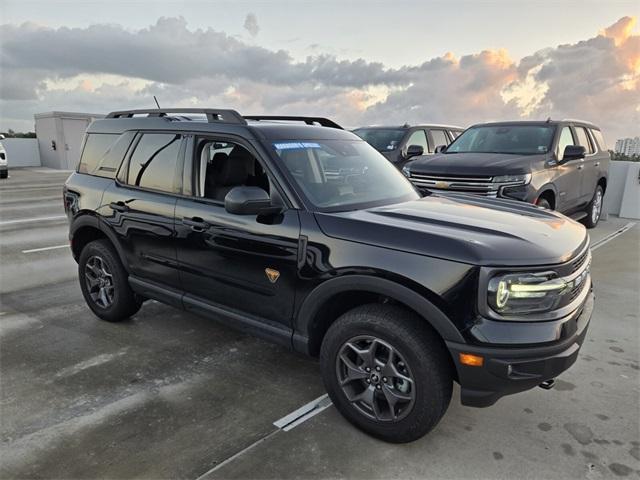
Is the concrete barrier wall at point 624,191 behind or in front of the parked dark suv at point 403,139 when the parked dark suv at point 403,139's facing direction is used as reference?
behind

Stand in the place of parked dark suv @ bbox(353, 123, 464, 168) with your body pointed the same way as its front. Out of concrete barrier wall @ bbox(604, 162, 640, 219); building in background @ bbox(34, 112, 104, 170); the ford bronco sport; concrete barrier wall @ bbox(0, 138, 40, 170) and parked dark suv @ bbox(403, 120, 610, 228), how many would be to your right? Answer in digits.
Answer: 2

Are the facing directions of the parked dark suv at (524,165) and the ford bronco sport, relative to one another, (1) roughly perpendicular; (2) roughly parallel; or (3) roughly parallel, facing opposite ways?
roughly perpendicular

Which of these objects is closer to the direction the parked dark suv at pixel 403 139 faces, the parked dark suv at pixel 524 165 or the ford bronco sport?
the ford bronco sport

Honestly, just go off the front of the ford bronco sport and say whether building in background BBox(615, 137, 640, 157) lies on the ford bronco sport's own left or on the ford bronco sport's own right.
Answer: on the ford bronco sport's own left

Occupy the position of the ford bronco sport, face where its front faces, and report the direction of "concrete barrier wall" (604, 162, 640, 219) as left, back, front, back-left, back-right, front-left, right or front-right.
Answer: left

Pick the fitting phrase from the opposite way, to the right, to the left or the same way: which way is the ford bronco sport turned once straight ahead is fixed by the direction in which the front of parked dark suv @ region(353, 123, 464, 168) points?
to the left

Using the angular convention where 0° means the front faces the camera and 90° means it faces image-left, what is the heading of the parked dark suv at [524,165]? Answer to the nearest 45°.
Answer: approximately 45°

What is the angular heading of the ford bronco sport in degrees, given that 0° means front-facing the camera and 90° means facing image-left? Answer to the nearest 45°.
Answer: approximately 315°
